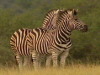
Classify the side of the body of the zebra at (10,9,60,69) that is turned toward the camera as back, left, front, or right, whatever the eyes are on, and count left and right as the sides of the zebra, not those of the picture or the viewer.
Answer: right

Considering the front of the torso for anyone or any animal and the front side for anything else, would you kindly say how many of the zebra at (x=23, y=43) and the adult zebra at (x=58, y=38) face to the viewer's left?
0

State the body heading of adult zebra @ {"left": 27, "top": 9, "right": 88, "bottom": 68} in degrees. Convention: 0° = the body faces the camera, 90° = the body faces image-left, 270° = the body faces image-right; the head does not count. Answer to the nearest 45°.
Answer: approximately 315°
